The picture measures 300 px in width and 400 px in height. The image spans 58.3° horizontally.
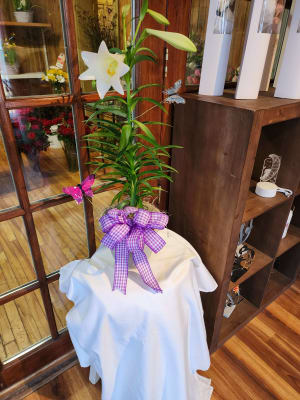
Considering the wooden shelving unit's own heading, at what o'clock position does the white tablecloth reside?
The white tablecloth is roughly at 2 o'clock from the wooden shelving unit.

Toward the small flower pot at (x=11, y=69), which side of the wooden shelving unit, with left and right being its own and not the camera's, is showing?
back

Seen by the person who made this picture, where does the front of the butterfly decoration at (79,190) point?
facing away from the viewer and to the left of the viewer

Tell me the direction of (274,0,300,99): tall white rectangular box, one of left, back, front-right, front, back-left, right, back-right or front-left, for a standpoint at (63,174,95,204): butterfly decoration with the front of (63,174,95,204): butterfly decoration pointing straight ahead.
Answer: back-right

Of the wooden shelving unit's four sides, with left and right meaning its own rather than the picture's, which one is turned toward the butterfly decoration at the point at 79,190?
right
